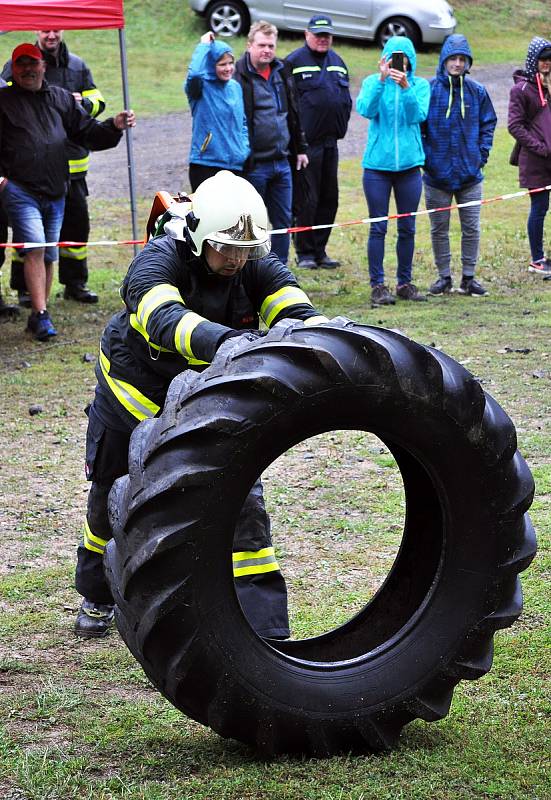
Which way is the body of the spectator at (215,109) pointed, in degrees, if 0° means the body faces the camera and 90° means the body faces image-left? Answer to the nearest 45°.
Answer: approximately 315°

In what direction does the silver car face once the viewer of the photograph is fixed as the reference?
facing to the right of the viewer

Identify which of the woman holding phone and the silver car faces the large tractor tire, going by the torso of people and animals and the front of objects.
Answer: the woman holding phone

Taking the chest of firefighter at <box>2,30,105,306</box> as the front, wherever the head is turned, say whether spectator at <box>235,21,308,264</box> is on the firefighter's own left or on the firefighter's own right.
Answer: on the firefighter's own left

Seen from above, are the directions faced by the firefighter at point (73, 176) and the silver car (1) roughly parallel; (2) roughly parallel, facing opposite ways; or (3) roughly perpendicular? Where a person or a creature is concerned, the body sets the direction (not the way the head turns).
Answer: roughly perpendicular

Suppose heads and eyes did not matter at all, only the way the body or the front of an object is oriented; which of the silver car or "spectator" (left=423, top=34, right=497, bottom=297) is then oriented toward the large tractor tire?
the spectator

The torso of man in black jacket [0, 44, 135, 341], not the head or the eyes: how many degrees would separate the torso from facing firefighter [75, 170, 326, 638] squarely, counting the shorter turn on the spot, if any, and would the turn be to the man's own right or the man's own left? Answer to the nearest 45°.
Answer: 0° — they already face them
